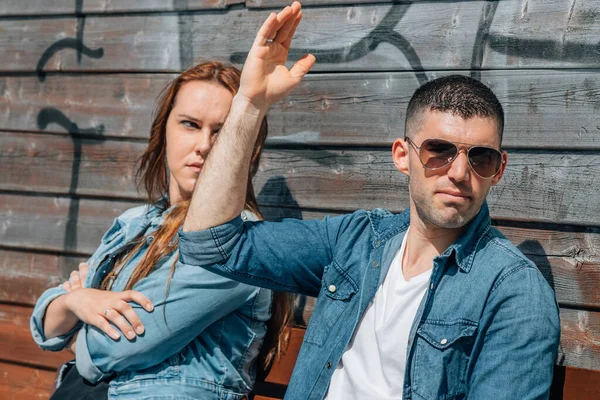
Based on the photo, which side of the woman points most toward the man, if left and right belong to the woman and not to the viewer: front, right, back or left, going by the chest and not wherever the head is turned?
left

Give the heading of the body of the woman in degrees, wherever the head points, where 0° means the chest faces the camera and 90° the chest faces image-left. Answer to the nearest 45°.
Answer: approximately 45°
